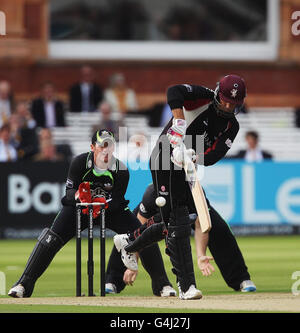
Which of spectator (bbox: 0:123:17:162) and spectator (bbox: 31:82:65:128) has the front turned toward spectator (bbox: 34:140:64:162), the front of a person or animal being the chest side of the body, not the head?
spectator (bbox: 31:82:65:128)

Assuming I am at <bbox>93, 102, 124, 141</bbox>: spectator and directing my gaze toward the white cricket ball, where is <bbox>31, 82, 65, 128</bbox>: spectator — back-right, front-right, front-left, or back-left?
back-right

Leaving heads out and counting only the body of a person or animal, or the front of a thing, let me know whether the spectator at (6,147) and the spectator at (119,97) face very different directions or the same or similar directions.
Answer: same or similar directions

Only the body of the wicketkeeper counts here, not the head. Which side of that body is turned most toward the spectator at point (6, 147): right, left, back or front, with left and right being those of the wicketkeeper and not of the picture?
back

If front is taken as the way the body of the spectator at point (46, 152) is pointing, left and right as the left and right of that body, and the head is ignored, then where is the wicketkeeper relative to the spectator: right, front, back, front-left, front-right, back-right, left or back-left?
front

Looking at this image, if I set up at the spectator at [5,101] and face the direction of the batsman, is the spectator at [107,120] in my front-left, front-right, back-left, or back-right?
front-left

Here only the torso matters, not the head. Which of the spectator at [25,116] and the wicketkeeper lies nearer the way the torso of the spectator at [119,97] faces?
the wicketkeeper

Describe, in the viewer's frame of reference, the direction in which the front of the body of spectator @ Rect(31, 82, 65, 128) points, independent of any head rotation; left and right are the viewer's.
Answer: facing the viewer

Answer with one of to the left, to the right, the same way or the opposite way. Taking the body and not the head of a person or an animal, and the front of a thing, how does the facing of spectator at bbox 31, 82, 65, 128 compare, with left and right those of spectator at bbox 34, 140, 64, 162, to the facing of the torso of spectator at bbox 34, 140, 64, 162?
the same way

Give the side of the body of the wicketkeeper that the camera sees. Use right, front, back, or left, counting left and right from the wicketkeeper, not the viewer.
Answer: front

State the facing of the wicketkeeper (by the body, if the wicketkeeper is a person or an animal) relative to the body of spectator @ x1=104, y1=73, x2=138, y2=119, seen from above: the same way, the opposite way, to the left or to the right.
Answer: the same way

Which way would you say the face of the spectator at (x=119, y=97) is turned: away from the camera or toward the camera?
toward the camera

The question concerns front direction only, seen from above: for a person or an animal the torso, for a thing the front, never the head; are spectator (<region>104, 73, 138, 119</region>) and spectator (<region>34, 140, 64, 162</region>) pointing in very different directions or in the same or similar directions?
same or similar directions

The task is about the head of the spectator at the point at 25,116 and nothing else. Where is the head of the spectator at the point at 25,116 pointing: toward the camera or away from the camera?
toward the camera

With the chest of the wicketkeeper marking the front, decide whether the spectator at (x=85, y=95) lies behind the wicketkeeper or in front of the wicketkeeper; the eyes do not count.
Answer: behind
